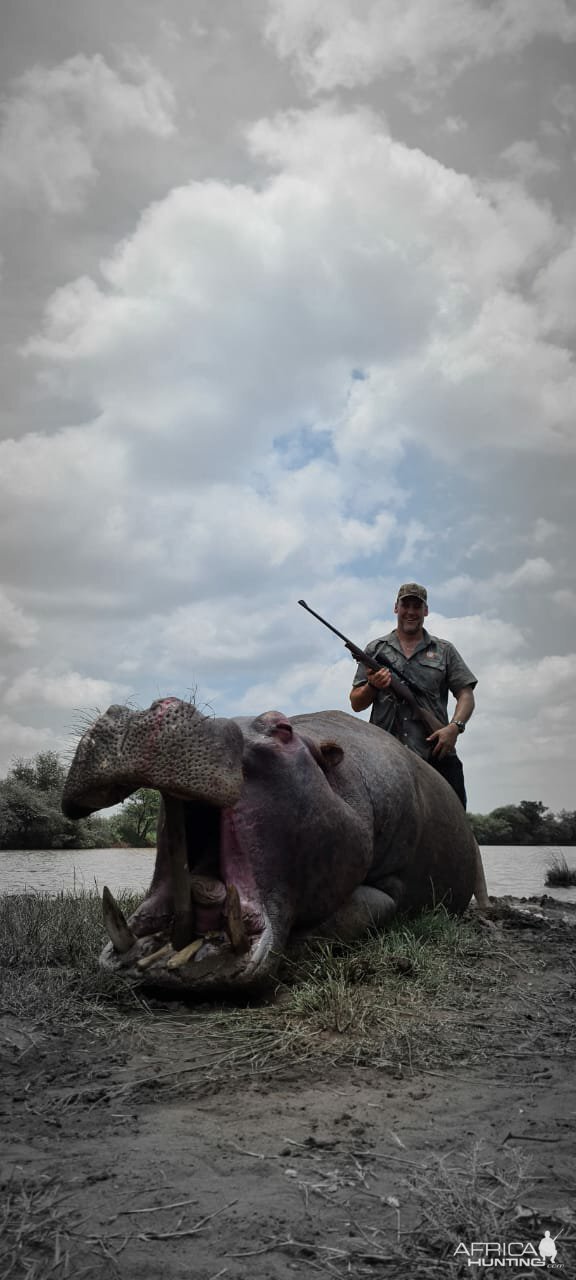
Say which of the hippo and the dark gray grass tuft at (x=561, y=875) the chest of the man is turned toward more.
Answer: the hippo

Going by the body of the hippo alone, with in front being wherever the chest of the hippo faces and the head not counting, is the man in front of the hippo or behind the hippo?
behind

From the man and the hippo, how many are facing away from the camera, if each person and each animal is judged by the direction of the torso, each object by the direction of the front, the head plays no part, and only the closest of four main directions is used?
0

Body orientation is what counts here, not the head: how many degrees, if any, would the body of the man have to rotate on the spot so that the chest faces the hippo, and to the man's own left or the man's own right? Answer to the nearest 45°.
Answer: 0° — they already face it

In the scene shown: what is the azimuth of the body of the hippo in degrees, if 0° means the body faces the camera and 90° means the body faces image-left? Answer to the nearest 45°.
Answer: approximately 45°

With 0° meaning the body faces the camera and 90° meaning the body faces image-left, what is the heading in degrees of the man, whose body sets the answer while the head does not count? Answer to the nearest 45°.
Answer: approximately 0°
